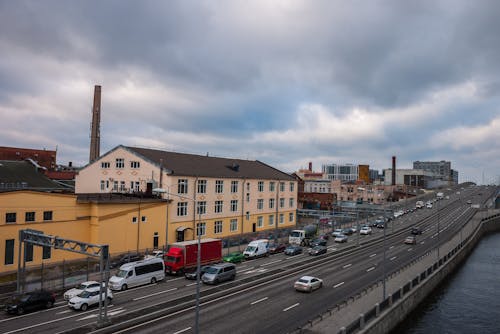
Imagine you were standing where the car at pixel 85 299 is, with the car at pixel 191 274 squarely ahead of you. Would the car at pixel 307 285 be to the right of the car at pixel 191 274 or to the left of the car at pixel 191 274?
right

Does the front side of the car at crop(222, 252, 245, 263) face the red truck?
yes

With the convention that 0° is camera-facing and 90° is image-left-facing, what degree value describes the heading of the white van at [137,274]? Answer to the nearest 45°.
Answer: approximately 45°

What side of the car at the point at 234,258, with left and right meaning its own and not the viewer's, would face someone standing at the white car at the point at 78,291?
front

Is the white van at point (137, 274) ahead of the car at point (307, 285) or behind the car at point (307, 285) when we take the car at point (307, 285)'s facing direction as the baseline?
behind

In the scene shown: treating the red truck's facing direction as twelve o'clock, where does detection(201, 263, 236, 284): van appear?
The van is roughly at 9 o'clock from the red truck.

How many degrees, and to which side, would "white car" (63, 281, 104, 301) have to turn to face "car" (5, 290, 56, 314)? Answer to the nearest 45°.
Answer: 0° — it already faces it

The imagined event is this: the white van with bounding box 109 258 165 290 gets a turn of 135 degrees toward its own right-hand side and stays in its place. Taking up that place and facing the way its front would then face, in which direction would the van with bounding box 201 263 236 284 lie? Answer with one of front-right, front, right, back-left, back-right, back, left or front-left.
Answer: right

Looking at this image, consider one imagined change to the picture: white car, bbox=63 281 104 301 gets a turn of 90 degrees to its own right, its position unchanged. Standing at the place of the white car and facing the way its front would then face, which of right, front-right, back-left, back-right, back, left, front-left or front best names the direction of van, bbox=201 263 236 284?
back-right

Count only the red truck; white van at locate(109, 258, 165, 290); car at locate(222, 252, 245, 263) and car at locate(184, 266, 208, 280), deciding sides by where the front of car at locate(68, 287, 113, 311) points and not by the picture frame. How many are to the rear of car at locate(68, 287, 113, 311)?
4

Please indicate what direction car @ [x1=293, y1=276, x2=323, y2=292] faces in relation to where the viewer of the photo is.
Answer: facing away from the viewer and to the right of the viewer

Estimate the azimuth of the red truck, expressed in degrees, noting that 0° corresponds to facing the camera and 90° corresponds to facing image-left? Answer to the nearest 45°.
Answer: approximately 45°
